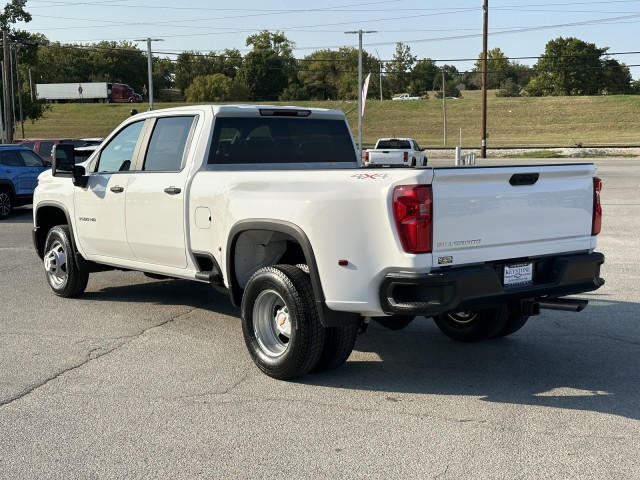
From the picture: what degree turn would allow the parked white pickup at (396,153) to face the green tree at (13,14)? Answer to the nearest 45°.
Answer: approximately 90° to its left

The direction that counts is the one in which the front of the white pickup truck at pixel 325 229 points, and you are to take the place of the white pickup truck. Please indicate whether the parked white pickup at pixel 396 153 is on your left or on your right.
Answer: on your right

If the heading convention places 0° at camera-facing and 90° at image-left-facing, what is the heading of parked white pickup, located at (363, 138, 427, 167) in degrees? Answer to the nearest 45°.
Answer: approximately 225°

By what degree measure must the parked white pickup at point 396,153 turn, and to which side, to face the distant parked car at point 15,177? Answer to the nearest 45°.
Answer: approximately 180°

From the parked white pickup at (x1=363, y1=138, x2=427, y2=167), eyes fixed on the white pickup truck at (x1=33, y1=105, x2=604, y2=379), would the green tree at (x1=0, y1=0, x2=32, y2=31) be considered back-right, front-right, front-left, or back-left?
back-right

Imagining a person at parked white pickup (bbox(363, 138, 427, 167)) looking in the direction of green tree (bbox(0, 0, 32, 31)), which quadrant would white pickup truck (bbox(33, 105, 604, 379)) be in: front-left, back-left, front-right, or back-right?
back-left
